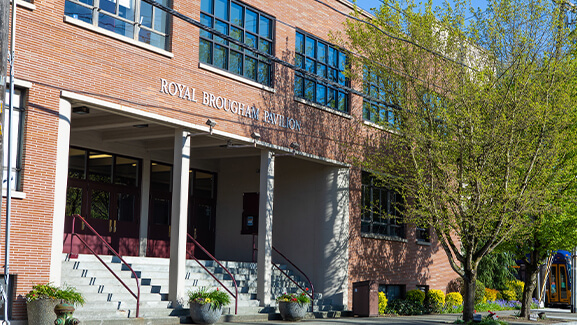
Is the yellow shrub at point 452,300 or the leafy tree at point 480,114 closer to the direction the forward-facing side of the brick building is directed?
the leafy tree

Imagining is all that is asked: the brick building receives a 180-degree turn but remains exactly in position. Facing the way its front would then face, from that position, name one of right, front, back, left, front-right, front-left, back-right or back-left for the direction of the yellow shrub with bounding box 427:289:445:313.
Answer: right

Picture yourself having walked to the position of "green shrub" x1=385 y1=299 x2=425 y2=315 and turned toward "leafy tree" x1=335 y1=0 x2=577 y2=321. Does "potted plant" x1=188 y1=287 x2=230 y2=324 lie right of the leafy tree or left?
right

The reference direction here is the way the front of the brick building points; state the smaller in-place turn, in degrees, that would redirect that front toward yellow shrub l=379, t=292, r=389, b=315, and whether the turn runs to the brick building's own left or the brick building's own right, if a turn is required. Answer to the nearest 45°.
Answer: approximately 90° to the brick building's own left

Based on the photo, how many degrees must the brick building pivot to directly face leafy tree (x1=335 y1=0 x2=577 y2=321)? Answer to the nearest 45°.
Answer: approximately 45° to its left

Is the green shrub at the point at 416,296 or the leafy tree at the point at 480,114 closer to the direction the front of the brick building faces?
the leafy tree

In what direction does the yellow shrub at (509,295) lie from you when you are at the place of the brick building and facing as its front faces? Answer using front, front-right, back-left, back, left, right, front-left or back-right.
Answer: left

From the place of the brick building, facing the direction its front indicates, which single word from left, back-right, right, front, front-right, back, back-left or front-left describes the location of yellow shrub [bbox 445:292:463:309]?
left

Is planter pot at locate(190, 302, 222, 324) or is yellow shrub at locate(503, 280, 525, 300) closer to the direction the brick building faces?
the planter pot

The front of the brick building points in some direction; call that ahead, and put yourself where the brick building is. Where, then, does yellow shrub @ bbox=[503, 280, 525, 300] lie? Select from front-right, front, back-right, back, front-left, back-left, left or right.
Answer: left

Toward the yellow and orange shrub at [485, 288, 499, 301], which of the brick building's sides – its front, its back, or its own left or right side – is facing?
left
